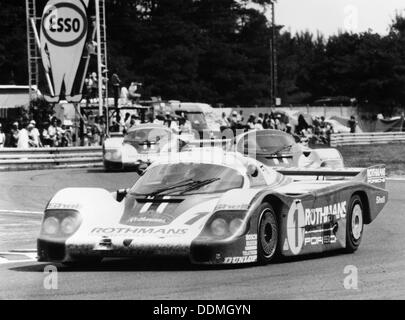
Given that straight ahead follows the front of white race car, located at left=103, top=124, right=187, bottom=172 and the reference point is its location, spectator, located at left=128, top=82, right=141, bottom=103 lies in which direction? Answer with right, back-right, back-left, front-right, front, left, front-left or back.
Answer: back-right

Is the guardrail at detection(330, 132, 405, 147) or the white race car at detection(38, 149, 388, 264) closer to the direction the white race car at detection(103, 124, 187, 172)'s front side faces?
the white race car

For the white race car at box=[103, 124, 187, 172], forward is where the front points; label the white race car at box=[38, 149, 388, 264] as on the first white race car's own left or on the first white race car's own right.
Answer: on the first white race car's own left
